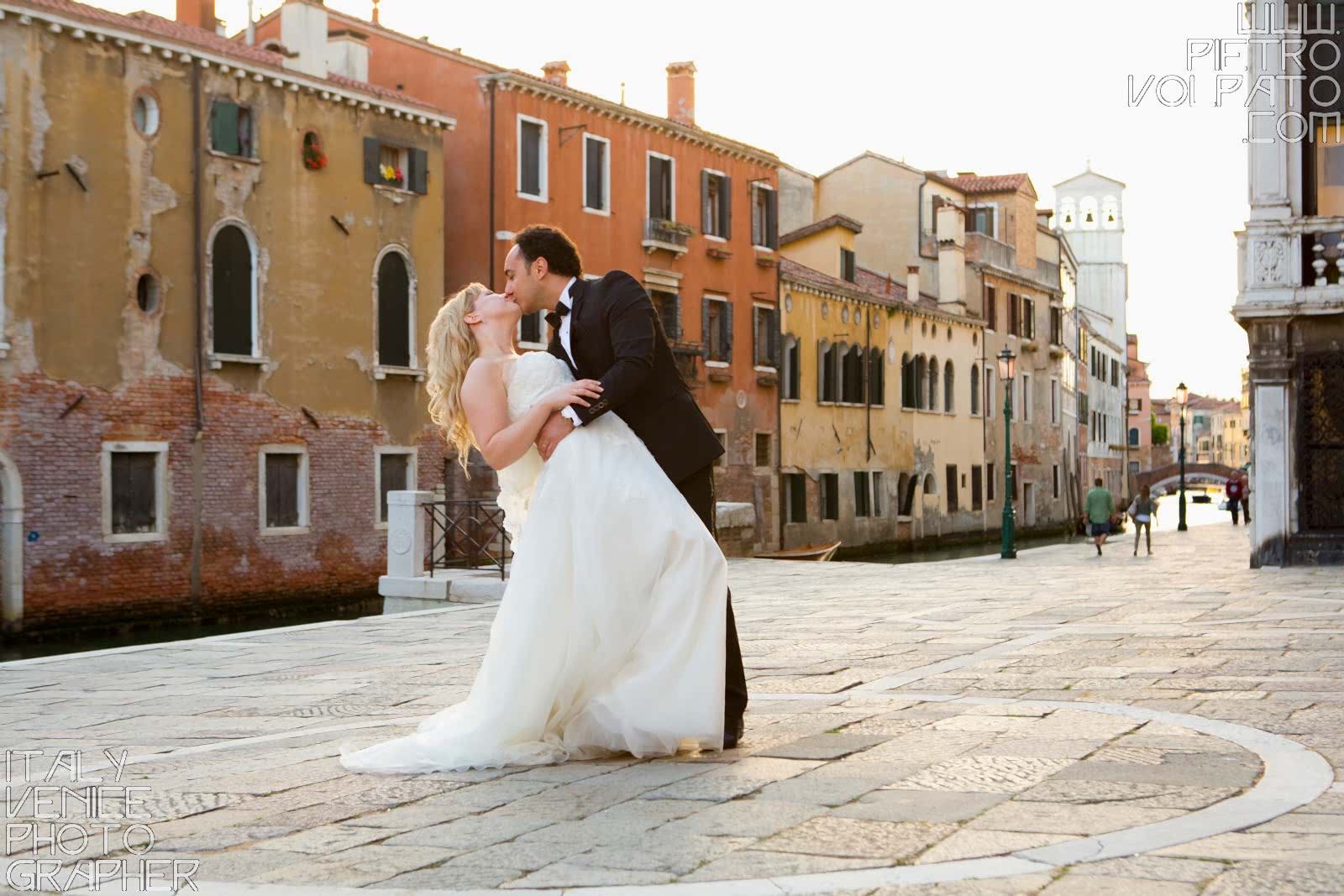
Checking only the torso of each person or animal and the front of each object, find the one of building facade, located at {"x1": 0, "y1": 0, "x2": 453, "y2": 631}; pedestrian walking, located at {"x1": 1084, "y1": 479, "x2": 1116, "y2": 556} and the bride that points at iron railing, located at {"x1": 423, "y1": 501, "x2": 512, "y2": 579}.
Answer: the building facade

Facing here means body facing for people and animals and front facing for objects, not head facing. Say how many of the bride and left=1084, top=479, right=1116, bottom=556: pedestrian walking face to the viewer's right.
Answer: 1

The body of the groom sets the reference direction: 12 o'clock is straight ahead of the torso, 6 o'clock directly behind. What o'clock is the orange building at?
The orange building is roughly at 3 o'clock from the groom.

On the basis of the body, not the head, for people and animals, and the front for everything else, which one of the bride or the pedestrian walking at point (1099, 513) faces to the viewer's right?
the bride

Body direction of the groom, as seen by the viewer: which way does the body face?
to the viewer's left

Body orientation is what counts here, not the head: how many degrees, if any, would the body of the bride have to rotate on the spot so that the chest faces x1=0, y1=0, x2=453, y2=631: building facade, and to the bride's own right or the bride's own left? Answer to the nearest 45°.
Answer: approximately 90° to the bride's own left

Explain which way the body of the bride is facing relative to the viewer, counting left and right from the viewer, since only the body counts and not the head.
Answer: facing to the right of the viewer

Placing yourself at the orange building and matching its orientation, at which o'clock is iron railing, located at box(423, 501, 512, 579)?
The iron railing is roughly at 2 o'clock from the orange building.

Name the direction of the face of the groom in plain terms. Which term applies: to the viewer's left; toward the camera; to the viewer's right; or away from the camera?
to the viewer's left
